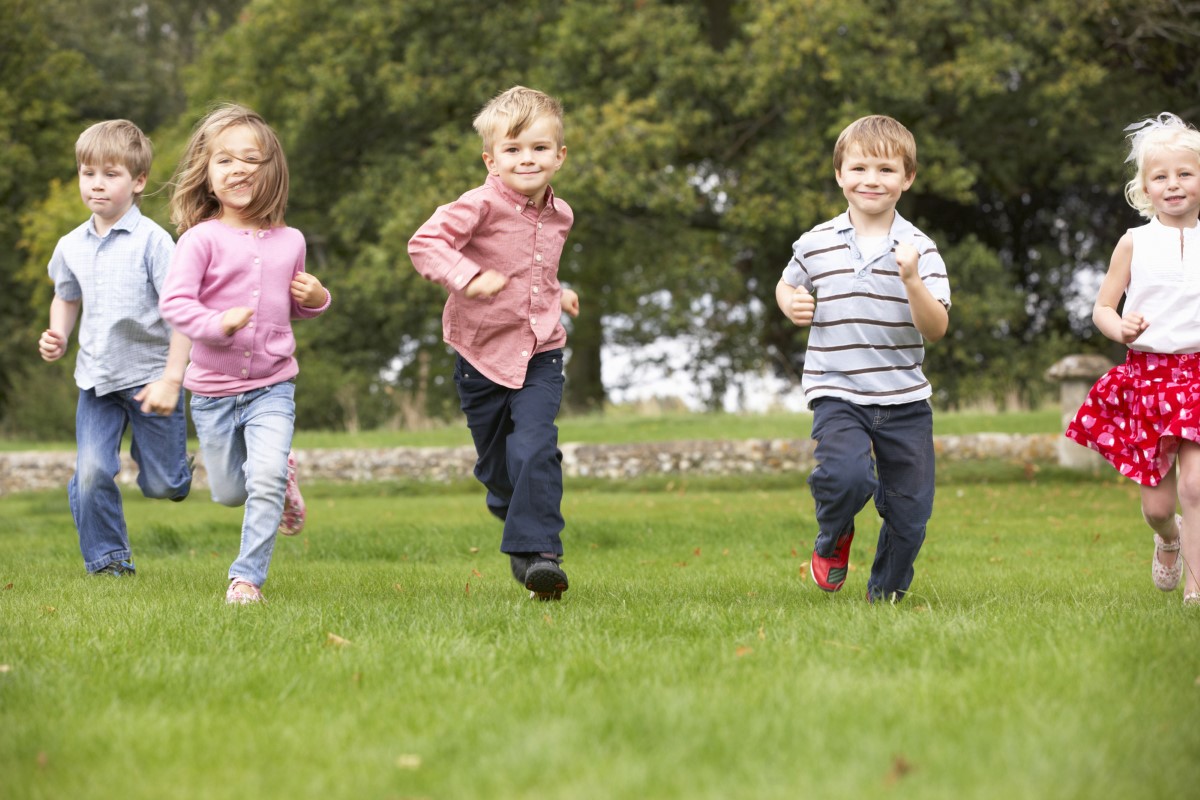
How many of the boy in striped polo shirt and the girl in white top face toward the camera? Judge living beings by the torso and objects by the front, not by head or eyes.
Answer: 2

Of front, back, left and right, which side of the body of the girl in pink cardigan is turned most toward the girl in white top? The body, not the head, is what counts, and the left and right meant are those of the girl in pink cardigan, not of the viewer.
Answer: left

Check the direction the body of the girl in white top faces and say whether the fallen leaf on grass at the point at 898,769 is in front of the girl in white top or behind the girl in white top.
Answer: in front

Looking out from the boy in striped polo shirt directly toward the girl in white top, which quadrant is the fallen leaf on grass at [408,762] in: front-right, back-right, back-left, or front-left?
back-right

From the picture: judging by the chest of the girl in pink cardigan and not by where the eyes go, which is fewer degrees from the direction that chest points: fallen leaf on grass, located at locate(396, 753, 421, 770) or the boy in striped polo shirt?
the fallen leaf on grass

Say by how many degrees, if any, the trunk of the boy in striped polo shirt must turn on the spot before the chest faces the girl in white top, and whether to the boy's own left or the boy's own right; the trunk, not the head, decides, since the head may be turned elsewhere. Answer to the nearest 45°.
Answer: approximately 90° to the boy's own left

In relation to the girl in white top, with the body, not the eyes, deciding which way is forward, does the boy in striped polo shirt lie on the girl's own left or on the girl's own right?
on the girl's own right

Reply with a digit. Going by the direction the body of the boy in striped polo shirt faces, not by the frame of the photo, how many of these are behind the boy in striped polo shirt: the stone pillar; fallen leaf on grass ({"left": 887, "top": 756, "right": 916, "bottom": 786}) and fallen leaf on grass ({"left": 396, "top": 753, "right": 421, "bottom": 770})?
1

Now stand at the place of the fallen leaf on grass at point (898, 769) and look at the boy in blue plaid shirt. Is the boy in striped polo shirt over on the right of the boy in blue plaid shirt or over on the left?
right

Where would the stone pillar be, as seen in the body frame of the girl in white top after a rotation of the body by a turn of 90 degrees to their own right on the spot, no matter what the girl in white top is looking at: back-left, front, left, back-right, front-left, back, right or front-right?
right

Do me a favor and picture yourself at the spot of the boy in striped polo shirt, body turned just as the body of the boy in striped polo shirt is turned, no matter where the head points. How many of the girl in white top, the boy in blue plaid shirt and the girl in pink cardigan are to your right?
2
